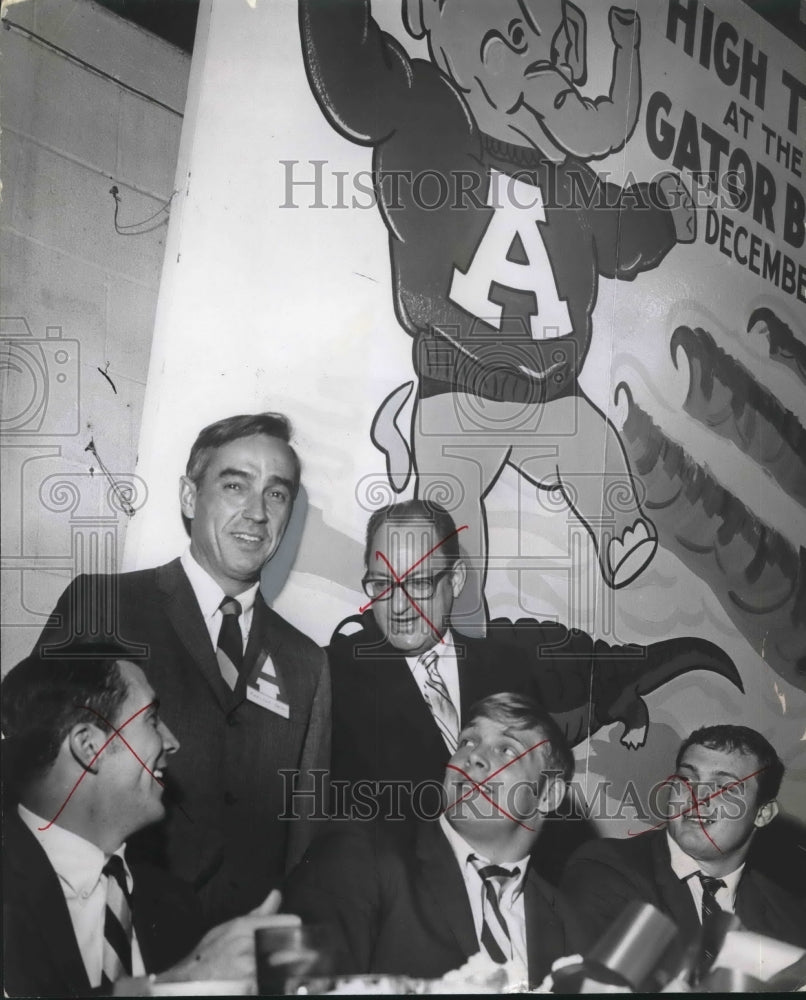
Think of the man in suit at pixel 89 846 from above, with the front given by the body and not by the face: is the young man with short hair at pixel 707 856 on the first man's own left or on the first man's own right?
on the first man's own left

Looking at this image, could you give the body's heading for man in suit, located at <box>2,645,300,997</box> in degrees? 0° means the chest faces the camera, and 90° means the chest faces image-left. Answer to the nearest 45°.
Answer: approximately 315°

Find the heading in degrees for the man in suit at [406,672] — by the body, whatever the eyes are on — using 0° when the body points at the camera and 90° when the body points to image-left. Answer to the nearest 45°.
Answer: approximately 0°

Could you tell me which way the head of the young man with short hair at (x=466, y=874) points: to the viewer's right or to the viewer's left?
to the viewer's left

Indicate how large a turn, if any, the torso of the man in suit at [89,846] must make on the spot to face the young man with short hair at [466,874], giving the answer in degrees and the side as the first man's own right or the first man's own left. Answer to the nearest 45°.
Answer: approximately 45° to the first man's own left

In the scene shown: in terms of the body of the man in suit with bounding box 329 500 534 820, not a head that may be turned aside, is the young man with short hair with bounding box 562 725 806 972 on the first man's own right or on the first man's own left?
on the first man's own left
